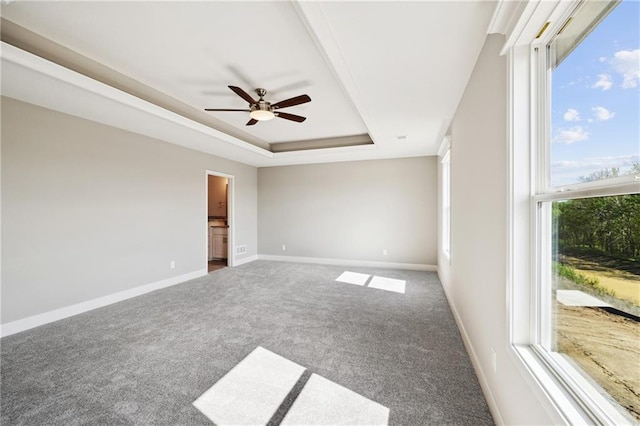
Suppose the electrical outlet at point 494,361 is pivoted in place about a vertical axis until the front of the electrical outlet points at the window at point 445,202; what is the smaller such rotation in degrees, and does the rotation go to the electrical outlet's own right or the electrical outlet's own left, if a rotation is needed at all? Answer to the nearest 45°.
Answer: approximately 90° to the electrical outlet's own right

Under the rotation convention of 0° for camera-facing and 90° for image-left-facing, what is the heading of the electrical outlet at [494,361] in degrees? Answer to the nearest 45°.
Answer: approximately 90°

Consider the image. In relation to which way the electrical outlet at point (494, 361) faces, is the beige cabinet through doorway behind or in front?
in front

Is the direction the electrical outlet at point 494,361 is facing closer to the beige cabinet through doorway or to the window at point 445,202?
the beige cabinet through doorway
